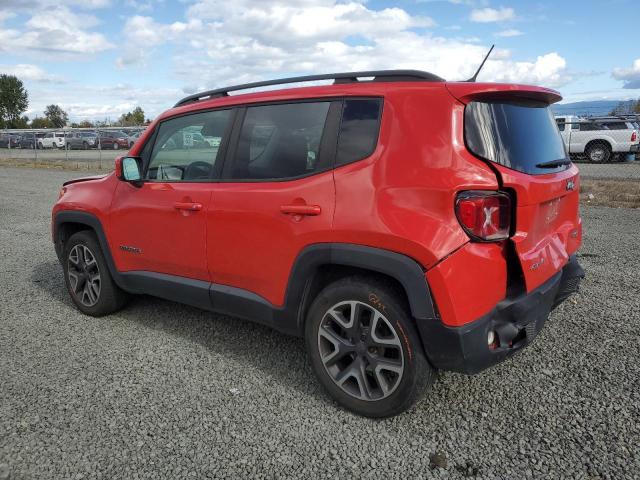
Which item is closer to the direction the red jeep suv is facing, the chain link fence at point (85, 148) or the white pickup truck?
the chain link fence

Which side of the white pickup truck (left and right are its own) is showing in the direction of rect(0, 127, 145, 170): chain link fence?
front

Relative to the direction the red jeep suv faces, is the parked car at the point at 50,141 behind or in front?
in front

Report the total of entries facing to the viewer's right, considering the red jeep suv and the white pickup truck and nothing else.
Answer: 0

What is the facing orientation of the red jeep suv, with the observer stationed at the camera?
facing away from the viewer and to the left of the viewer

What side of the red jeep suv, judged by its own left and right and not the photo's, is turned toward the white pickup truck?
right

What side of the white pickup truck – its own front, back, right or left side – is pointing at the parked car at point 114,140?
front

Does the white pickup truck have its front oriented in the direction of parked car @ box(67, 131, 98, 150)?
yes

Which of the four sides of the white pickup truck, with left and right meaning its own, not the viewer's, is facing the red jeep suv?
left

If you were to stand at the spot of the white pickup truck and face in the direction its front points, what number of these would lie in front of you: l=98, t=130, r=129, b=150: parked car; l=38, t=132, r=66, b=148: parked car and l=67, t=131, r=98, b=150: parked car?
3

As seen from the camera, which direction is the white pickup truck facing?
to the viewer's left
